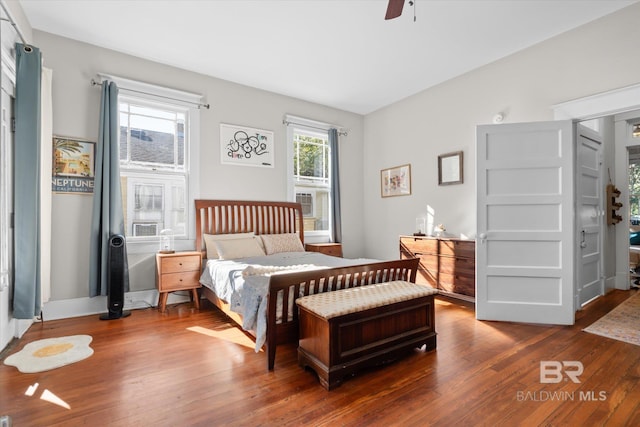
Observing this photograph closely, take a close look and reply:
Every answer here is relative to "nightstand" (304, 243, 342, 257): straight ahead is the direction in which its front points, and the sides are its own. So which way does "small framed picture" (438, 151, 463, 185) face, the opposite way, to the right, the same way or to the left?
to the right

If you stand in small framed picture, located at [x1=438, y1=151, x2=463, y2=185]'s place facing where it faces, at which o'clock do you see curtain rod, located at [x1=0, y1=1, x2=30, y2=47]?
The curtain rod is roughly at 12 o'clock from the small framed picture.

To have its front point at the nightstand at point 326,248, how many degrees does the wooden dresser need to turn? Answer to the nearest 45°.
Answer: approximately 45° to its right

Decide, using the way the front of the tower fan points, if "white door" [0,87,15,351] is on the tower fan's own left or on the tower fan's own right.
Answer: on the tower fan's own right

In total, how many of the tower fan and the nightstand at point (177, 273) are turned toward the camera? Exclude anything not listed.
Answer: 2

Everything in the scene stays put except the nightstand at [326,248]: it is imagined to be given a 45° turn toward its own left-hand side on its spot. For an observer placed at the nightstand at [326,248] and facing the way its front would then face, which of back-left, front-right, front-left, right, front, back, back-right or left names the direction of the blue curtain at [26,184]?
back-right

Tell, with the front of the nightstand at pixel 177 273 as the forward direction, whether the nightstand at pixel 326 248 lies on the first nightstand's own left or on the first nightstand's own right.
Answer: on the first nightstand's own left

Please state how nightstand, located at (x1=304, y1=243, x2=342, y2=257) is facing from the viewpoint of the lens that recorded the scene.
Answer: facing the viewer and to the right of the viewer

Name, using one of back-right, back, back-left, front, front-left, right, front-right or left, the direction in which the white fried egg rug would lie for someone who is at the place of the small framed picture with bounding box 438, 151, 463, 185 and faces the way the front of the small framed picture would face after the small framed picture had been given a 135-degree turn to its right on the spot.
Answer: back-left

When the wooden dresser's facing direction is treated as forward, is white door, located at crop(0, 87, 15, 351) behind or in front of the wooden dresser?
in front

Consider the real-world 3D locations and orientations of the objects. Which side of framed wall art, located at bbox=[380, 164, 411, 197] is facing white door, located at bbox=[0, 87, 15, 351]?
front

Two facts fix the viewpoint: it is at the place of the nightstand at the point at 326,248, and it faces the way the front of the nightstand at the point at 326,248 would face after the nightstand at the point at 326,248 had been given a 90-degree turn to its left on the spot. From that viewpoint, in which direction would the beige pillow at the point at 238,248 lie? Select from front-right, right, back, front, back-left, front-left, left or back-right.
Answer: back

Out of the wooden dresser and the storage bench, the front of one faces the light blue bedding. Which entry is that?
the wooden dresser
